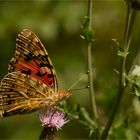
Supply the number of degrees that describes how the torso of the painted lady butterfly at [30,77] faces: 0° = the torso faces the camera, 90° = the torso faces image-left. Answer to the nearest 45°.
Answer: approximately 270°

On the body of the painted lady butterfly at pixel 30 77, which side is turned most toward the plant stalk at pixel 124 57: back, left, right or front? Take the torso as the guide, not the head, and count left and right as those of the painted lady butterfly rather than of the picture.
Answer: front
